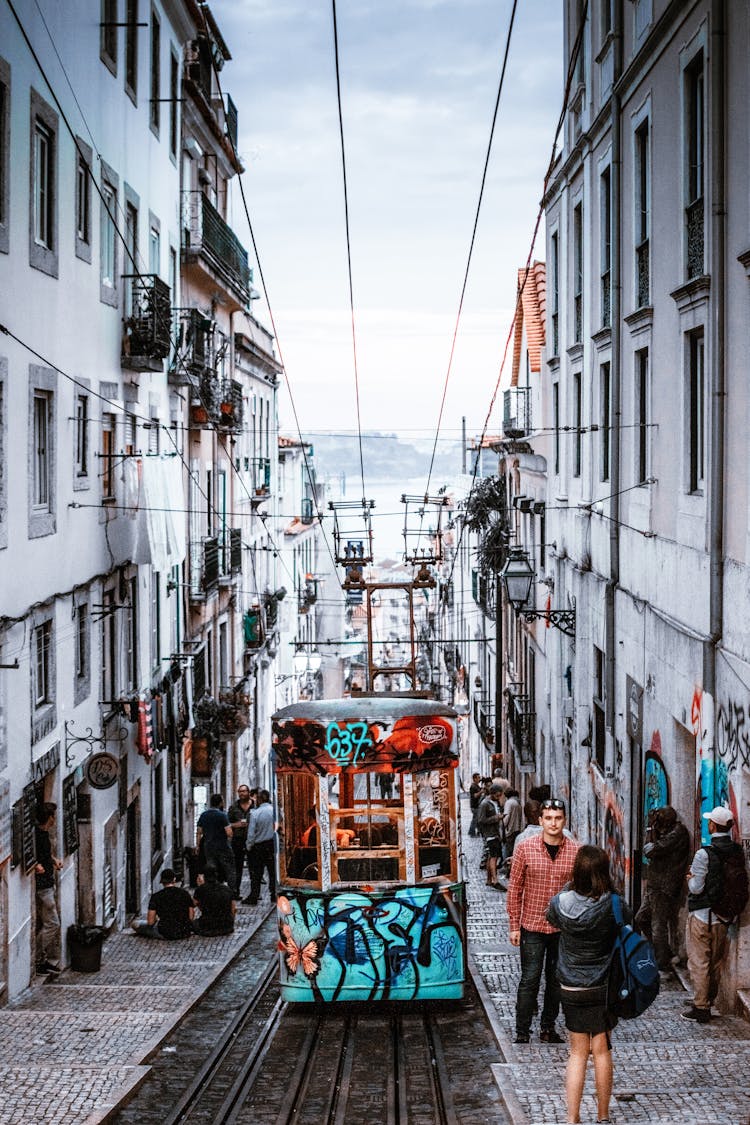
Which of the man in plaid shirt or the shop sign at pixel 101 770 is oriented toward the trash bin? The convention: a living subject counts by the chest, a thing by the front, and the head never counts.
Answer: the shop sign

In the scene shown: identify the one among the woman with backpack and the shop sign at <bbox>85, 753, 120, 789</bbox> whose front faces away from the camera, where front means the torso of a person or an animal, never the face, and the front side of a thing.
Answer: the woman with backpack

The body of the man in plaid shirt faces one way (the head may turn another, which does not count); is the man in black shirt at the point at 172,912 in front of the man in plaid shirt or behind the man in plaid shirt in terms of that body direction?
behind

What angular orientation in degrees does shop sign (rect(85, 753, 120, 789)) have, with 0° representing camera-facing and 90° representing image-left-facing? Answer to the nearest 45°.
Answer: approximately 0°

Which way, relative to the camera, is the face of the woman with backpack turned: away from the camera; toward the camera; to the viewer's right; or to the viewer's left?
away from the camera

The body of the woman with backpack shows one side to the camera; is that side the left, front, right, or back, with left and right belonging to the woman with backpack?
back

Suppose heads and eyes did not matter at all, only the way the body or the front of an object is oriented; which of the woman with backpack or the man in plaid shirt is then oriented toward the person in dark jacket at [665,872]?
the woman with backpack
